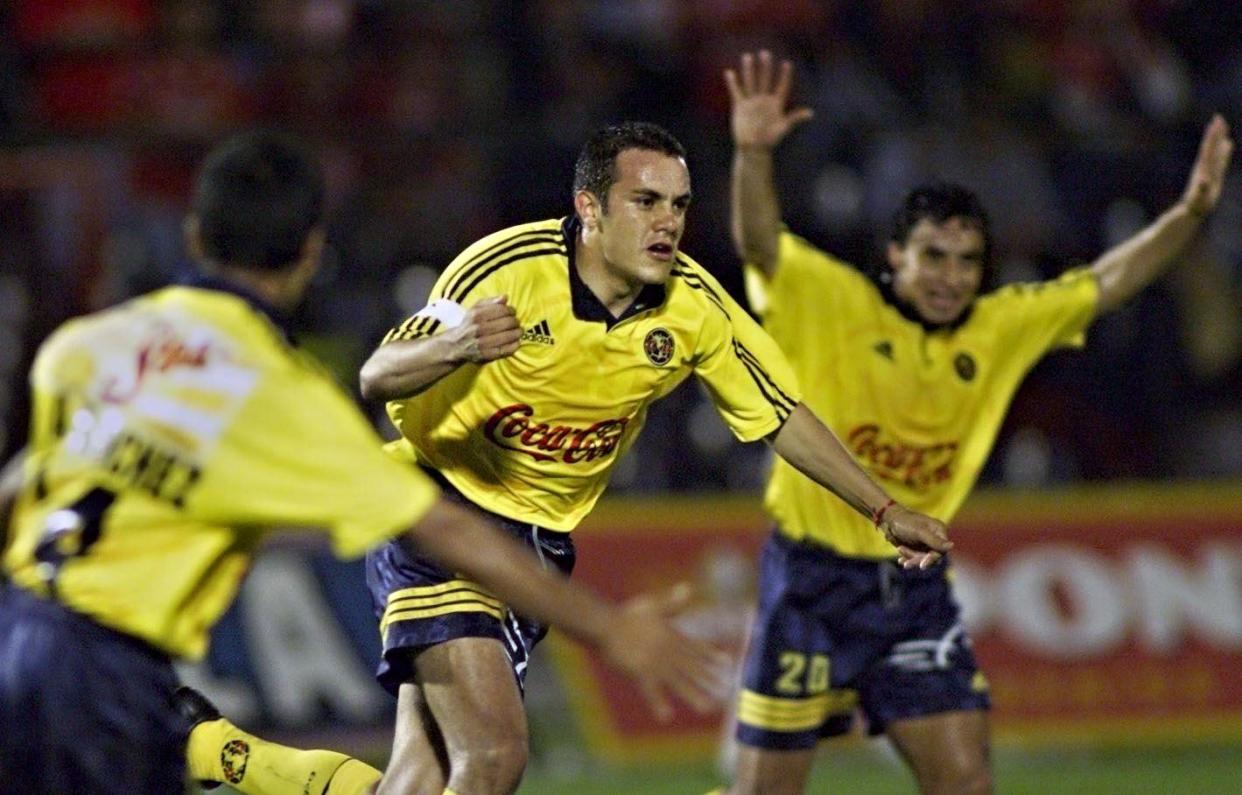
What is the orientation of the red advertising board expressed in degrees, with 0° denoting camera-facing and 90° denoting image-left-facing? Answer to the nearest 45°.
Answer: approximately 0°

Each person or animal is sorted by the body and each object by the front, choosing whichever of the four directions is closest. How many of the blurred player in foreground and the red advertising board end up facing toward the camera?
1

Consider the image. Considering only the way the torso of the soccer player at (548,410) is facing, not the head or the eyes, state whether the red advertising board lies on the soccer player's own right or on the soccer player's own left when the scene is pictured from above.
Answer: on the soccer player's own left

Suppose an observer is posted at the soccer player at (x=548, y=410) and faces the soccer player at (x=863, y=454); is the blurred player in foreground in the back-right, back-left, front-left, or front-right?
back-right

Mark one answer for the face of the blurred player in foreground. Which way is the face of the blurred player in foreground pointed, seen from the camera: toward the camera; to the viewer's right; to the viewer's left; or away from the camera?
away from the camera

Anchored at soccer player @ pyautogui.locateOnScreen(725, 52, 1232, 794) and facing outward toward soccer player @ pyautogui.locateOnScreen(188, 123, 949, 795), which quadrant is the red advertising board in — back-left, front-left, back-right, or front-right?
back-right

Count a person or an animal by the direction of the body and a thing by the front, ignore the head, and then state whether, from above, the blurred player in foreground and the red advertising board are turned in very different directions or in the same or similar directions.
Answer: very different directions

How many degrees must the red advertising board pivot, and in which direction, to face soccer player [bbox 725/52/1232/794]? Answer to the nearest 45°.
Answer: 0° — it already faces them
